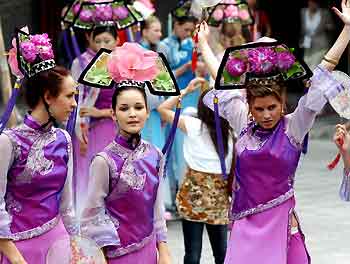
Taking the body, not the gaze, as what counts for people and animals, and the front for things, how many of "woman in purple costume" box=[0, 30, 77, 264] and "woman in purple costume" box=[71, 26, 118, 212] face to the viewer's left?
0

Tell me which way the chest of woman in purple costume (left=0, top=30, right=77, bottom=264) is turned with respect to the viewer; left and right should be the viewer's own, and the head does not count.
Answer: facing the viewer and to the right of the viewer

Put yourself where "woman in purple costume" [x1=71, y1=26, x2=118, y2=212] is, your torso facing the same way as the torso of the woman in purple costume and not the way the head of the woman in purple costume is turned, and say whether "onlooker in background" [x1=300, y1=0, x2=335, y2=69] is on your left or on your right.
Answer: on your left

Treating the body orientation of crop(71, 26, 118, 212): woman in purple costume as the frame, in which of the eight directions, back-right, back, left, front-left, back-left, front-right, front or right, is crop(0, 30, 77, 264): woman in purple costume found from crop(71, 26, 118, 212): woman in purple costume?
front-right

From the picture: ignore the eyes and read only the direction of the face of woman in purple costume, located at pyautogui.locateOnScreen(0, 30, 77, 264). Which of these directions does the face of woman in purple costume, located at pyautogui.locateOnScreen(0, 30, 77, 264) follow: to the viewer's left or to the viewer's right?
to the viewer's right

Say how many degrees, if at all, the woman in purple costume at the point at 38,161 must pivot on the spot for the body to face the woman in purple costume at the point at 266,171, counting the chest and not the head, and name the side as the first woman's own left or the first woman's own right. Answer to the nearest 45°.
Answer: approximately 45° to the first woman's own left

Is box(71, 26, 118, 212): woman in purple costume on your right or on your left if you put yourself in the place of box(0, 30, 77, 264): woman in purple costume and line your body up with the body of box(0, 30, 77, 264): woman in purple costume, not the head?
on your left

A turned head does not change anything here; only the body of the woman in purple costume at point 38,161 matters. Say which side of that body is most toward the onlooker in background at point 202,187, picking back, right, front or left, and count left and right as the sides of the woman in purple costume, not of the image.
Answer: left
